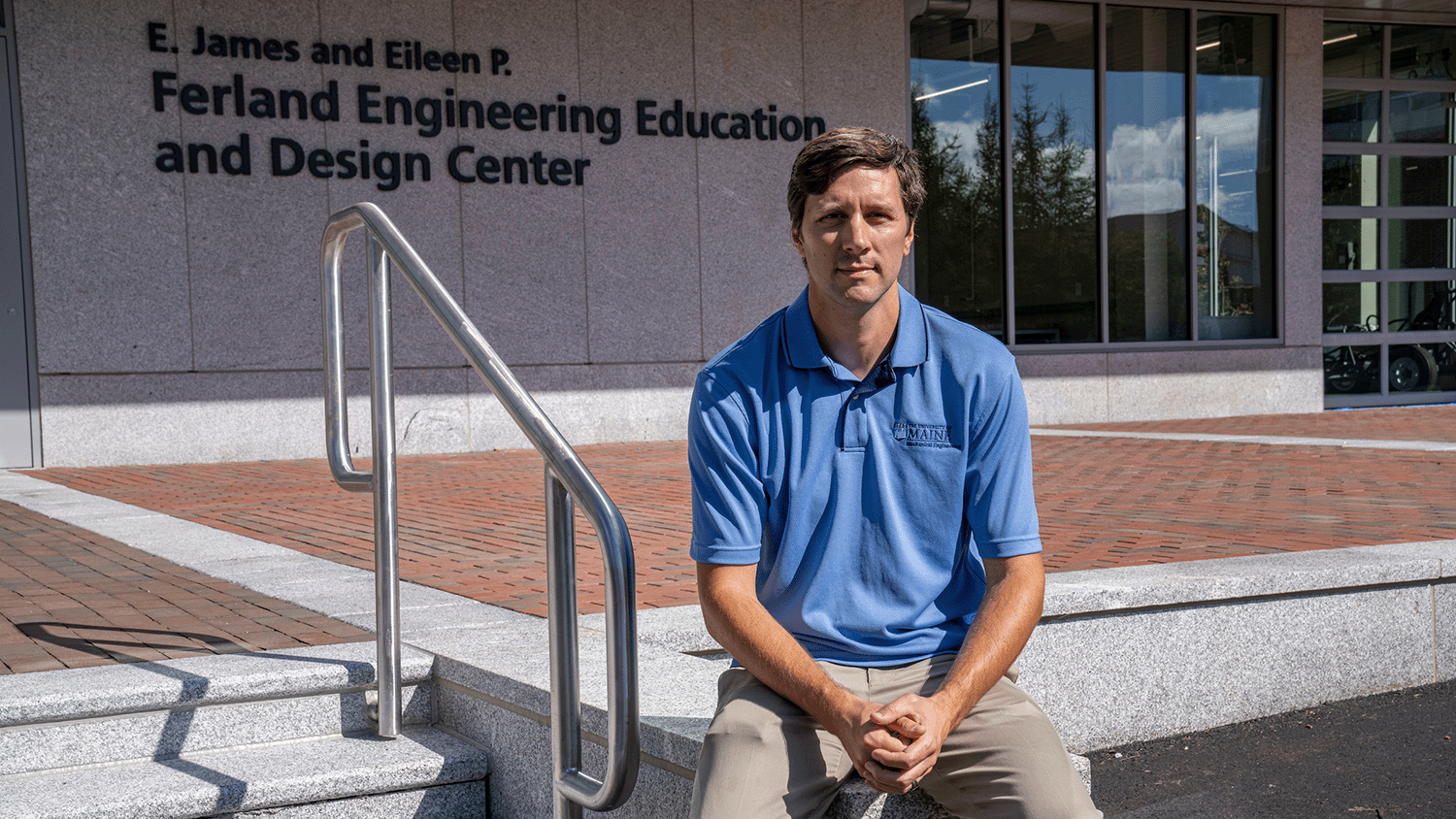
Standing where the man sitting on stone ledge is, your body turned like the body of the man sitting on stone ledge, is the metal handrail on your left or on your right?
on your right

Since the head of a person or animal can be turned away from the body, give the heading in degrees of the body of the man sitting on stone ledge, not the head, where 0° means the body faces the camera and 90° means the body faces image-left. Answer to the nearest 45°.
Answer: approximately 0°
